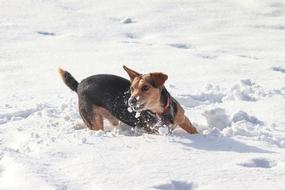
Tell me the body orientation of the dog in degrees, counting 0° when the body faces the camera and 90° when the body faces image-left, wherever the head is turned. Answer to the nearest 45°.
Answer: approximately 270°
